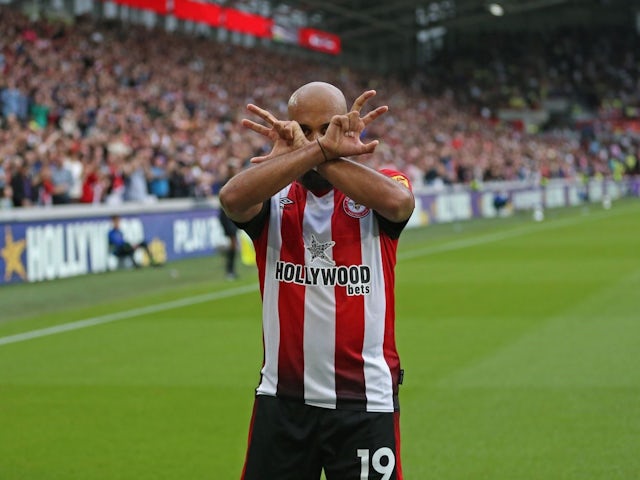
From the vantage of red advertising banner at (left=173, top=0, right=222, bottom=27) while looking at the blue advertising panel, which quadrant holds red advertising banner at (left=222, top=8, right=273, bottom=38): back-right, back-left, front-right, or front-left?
back-left

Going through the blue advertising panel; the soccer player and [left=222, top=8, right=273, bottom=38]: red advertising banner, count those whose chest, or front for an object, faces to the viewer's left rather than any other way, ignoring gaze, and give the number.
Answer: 0

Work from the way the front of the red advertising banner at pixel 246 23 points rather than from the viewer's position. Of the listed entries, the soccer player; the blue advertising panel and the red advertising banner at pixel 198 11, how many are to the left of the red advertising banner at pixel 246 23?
0

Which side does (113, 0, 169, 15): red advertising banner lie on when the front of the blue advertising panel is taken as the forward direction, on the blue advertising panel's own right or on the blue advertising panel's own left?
on the blue advertising panel's own left

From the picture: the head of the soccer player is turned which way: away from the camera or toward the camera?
toward the camera

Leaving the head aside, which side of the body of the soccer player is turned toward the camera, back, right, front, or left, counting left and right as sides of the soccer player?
front

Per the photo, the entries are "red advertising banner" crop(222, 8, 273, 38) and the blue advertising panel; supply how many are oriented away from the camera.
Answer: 0

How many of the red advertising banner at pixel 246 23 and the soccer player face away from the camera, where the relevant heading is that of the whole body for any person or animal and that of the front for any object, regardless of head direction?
0

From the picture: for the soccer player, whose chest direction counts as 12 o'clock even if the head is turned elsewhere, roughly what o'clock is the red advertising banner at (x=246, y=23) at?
The red advertising banner is roughly at 6 o'clock from the soccer player.

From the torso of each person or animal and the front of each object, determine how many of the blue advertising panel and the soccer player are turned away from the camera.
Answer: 0

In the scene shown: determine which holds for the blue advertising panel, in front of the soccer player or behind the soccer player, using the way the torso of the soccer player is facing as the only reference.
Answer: behind

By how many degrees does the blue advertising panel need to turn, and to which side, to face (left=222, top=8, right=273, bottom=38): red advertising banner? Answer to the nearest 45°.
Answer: approximately 135° to its left

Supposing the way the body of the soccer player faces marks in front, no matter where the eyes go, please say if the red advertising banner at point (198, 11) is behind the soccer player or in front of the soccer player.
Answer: behind

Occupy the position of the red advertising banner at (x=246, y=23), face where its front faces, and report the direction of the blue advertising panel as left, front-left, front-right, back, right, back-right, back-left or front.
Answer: front-right

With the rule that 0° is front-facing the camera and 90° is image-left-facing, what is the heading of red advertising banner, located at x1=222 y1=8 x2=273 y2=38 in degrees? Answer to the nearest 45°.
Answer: approximately 315°

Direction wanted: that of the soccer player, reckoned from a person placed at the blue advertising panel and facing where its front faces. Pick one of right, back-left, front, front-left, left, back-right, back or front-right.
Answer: front-right

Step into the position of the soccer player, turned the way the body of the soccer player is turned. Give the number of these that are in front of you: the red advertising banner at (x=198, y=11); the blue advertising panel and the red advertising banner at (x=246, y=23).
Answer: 0
